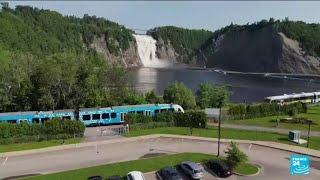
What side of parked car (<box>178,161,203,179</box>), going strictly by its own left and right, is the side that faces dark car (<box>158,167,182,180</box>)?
left

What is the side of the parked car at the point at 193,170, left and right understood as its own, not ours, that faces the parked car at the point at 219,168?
right

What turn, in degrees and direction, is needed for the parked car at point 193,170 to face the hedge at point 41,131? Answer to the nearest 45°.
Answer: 0° — it already faces it

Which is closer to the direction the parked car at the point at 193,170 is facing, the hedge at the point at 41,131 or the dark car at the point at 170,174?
the hedge

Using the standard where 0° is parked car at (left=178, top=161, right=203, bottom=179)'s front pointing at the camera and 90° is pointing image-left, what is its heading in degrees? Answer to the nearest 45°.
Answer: approximately 135°

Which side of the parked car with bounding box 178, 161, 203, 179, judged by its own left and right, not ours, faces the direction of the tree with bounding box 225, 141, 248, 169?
right

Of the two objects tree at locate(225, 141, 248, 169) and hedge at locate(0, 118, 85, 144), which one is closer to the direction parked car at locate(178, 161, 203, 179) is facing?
the hedge
